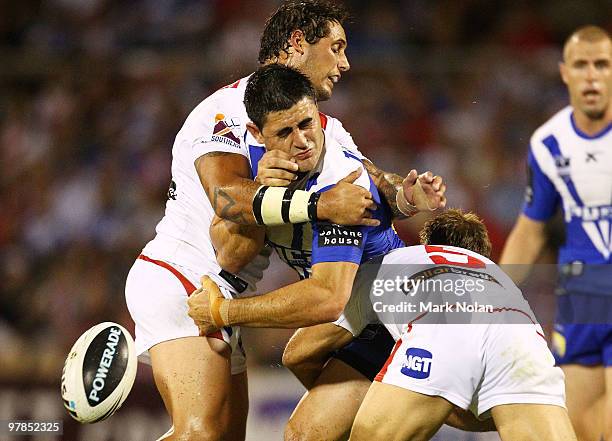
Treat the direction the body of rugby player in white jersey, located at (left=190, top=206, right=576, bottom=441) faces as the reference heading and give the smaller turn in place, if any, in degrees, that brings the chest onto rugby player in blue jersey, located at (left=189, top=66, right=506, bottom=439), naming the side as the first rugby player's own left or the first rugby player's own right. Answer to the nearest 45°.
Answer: approximately 45° to the first rugby player's own left

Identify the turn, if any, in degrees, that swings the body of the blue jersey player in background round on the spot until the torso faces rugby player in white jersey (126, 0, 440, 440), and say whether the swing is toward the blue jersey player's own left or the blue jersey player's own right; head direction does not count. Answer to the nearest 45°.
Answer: approximately 45° to the blue jersey player's own right

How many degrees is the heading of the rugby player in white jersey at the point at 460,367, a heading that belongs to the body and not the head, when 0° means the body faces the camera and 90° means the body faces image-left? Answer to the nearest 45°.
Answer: approximately 180°

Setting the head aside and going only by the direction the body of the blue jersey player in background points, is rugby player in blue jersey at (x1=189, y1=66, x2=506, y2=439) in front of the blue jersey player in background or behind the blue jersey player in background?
in front

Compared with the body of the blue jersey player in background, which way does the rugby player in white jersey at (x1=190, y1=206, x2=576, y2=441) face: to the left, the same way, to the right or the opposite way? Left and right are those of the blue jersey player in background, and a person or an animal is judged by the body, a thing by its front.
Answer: the opposite way

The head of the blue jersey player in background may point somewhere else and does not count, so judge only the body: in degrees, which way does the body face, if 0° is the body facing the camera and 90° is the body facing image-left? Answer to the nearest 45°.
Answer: approximately 0°

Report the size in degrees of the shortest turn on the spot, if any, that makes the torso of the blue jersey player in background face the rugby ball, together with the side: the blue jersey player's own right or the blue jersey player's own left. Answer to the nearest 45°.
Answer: approximately 45° to the blue jersey player's own right

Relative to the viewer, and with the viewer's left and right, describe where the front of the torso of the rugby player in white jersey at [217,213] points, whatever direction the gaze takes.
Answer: facing to the right of the viewer

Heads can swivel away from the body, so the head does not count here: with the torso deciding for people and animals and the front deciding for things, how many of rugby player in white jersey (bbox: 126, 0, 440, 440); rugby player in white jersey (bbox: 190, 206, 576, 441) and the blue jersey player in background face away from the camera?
1

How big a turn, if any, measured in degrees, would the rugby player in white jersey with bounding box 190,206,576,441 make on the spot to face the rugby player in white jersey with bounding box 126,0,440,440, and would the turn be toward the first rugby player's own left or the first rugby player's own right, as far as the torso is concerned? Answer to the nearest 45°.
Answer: approximately 45° to the first rugby player's own left

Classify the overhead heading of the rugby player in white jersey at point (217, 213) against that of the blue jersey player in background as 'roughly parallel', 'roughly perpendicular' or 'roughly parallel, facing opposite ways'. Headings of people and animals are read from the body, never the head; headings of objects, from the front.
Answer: roughly perpendicular

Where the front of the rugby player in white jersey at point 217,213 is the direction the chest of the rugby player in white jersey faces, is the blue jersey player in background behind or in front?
in front
